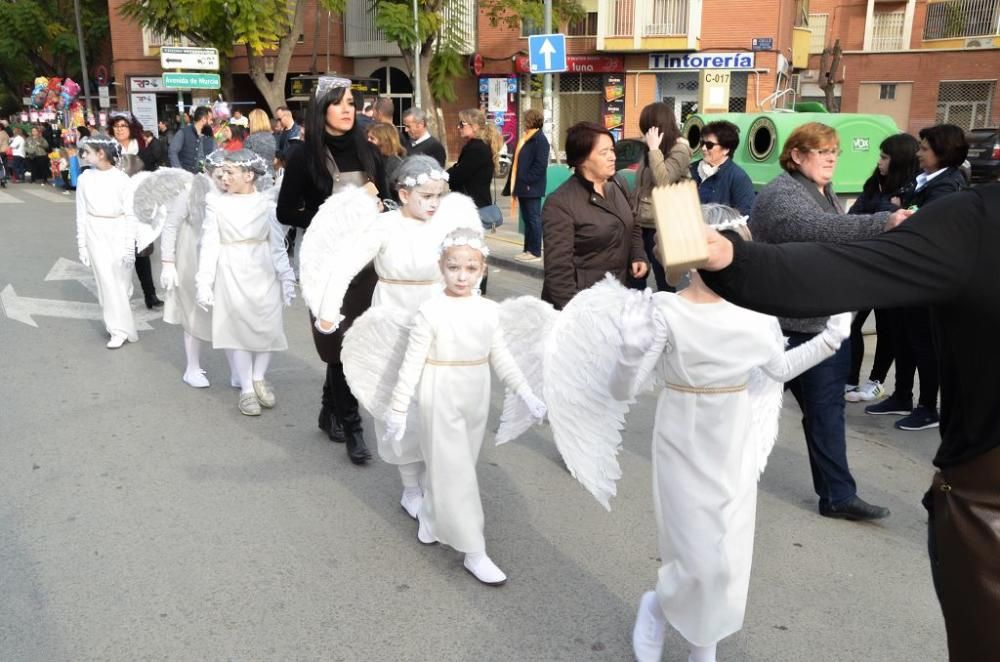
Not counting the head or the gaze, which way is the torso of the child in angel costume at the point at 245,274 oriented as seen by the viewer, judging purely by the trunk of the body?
toward the camera

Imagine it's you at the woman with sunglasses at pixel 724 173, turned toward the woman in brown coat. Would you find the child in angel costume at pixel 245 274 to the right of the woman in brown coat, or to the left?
right

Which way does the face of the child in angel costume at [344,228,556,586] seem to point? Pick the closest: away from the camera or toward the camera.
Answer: toward the camera

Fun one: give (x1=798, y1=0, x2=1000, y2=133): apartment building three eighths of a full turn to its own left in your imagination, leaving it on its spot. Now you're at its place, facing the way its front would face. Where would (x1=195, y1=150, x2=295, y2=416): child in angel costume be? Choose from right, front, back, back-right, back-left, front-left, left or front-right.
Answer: back-right

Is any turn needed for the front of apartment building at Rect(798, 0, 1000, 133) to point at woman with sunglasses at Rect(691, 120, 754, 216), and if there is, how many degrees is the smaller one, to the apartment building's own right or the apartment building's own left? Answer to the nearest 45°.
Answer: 0° — it already faces them

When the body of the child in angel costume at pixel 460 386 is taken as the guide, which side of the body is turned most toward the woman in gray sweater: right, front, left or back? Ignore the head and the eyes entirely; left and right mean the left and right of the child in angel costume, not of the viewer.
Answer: left

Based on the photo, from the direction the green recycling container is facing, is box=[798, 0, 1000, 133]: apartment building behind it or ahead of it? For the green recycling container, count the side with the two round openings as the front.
behind

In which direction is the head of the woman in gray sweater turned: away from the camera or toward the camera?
toward the camera

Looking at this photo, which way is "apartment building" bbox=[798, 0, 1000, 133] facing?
toward the camera

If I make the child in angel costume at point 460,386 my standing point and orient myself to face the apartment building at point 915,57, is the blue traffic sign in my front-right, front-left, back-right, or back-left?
front-left

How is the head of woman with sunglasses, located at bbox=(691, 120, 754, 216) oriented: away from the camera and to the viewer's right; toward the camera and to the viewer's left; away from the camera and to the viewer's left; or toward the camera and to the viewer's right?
toward the camera and to the viewer's left
